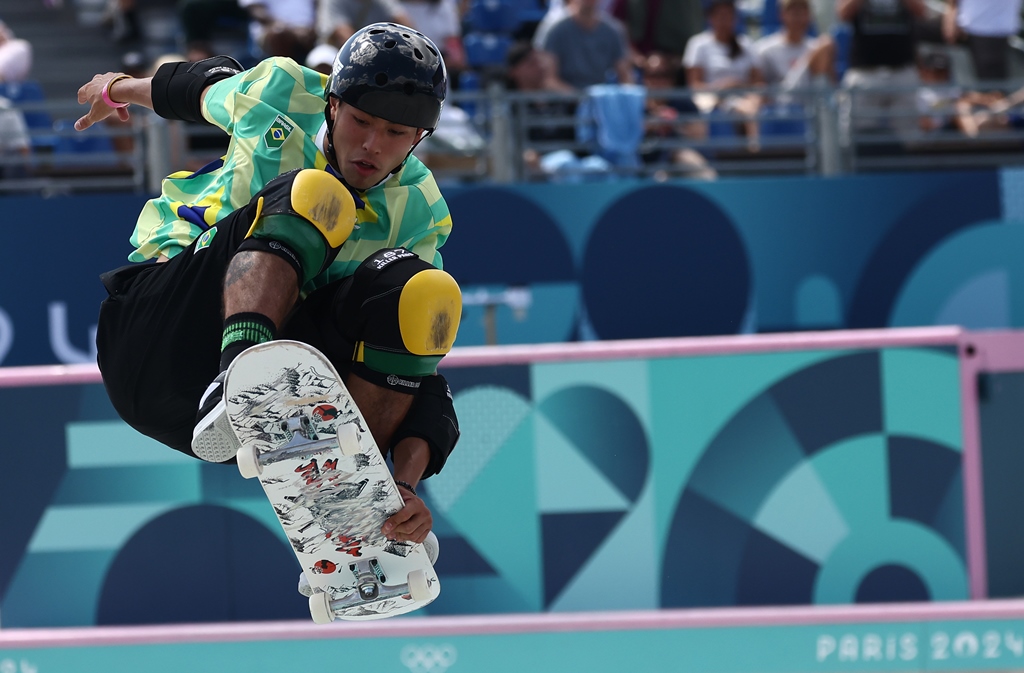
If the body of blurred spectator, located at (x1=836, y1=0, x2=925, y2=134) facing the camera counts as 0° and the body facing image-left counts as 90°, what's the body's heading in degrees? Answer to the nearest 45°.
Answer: approximately 0°

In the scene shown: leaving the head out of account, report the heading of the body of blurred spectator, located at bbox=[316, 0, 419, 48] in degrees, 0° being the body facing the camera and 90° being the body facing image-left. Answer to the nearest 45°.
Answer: approximately 0°

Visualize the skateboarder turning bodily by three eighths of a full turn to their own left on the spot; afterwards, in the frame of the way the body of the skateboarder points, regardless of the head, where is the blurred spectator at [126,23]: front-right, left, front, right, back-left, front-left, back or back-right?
front

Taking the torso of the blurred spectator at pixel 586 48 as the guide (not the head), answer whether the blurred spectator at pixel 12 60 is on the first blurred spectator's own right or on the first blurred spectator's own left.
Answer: on the first blurred spectator's own right

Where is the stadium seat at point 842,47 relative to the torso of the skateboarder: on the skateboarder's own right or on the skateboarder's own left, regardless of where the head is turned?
on the skateboarder's own left

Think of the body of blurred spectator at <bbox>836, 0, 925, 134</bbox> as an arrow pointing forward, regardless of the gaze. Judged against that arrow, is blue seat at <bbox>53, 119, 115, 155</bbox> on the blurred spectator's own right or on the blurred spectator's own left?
on the blurred spectator's own right
